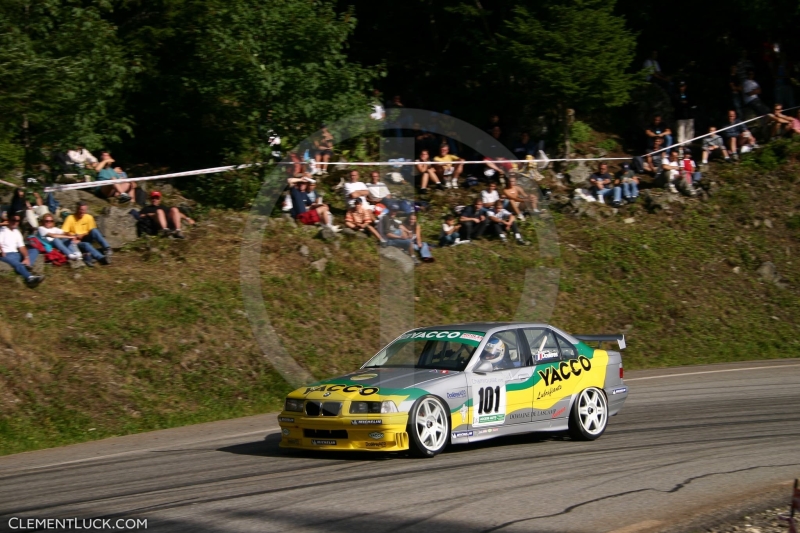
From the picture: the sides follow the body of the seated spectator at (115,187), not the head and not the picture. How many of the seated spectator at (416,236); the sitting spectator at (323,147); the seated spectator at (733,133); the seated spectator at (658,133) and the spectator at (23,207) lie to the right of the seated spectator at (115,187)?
1

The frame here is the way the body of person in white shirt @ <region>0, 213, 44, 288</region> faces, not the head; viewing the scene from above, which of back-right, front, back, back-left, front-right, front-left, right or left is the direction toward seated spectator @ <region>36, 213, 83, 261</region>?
left

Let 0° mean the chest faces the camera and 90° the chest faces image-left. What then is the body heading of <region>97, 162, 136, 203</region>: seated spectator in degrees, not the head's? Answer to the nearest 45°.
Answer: approximately 315°

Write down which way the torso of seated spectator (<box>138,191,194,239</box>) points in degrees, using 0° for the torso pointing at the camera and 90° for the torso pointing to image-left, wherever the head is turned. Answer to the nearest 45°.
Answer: approximately 315°

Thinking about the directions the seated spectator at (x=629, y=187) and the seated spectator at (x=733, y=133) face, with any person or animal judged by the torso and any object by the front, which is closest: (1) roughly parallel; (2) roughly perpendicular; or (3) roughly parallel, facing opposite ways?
roughly parallel

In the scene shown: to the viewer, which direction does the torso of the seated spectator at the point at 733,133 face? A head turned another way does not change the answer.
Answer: toward the camera

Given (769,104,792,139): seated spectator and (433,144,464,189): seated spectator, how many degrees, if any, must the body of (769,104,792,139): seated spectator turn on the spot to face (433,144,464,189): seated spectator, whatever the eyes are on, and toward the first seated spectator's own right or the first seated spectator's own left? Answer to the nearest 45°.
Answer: approximately 45° to the first seated spectator's own right

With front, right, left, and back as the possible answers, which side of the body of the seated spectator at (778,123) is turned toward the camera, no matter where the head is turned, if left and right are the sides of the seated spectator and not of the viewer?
front

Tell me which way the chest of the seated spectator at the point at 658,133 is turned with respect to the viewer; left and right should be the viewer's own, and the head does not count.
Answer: facing the viewer

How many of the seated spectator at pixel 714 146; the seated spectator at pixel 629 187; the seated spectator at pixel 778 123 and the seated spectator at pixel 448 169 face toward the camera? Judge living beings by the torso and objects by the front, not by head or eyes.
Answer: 4

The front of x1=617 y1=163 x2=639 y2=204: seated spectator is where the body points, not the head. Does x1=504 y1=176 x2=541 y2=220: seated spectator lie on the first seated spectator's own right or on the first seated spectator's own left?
on the first seated spectator's own right

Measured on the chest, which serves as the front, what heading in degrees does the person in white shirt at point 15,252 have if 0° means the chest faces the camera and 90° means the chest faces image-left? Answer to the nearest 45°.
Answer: approximately 315°

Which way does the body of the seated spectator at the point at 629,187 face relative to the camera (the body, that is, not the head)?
toward the camera

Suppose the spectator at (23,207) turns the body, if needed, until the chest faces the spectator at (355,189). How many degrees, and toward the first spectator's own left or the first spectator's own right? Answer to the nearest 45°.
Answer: approximately 45° to the first spectator's own left

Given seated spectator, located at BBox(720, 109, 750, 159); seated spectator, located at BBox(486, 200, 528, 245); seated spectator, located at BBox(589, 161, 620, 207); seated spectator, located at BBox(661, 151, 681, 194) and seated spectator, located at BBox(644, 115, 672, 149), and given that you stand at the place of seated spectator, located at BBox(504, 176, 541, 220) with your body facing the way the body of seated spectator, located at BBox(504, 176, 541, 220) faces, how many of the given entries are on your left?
4

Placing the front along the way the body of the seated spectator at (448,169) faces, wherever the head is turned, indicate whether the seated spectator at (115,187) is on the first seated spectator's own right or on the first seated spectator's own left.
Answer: on the first seated spectator's own right
